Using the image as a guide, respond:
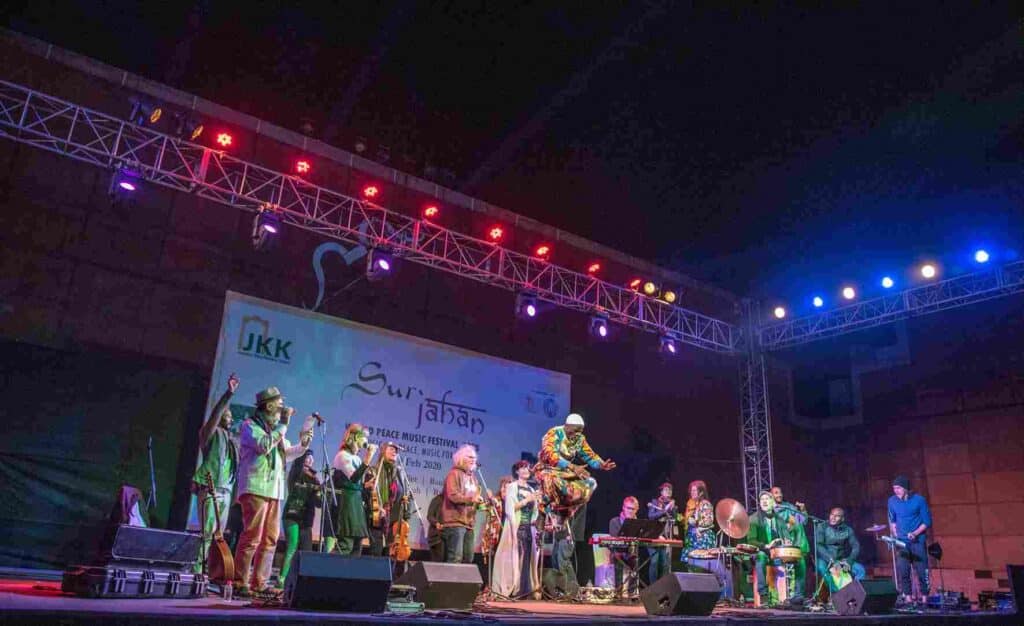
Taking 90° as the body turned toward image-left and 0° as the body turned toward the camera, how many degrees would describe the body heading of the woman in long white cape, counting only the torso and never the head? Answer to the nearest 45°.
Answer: approximately 315°

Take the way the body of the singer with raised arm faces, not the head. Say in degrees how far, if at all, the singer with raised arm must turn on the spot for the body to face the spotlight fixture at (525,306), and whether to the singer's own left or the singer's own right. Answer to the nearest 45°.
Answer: approximately 90° to the singer's own left

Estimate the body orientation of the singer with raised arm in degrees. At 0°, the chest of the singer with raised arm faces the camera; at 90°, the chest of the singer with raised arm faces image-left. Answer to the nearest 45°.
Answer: approximately 315°

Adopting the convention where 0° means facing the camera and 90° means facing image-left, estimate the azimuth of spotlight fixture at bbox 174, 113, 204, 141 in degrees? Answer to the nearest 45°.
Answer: approximately 315°

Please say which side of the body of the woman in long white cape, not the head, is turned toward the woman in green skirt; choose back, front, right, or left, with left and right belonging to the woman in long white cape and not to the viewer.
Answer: right

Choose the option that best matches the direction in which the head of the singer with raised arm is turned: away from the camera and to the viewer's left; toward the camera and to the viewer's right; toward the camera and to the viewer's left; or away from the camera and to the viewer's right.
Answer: toward the camera and to the viewer's right

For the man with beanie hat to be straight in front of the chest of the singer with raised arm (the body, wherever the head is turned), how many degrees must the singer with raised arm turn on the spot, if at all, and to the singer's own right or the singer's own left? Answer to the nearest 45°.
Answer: approximately 45° to the singer's own left

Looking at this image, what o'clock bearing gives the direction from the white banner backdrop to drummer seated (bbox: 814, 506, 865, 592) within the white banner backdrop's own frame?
The drummer seated is roughly at 11 o'clock from the white banner backdrop.

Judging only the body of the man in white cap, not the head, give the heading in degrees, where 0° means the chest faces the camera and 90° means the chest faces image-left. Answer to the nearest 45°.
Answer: approximately 315°
